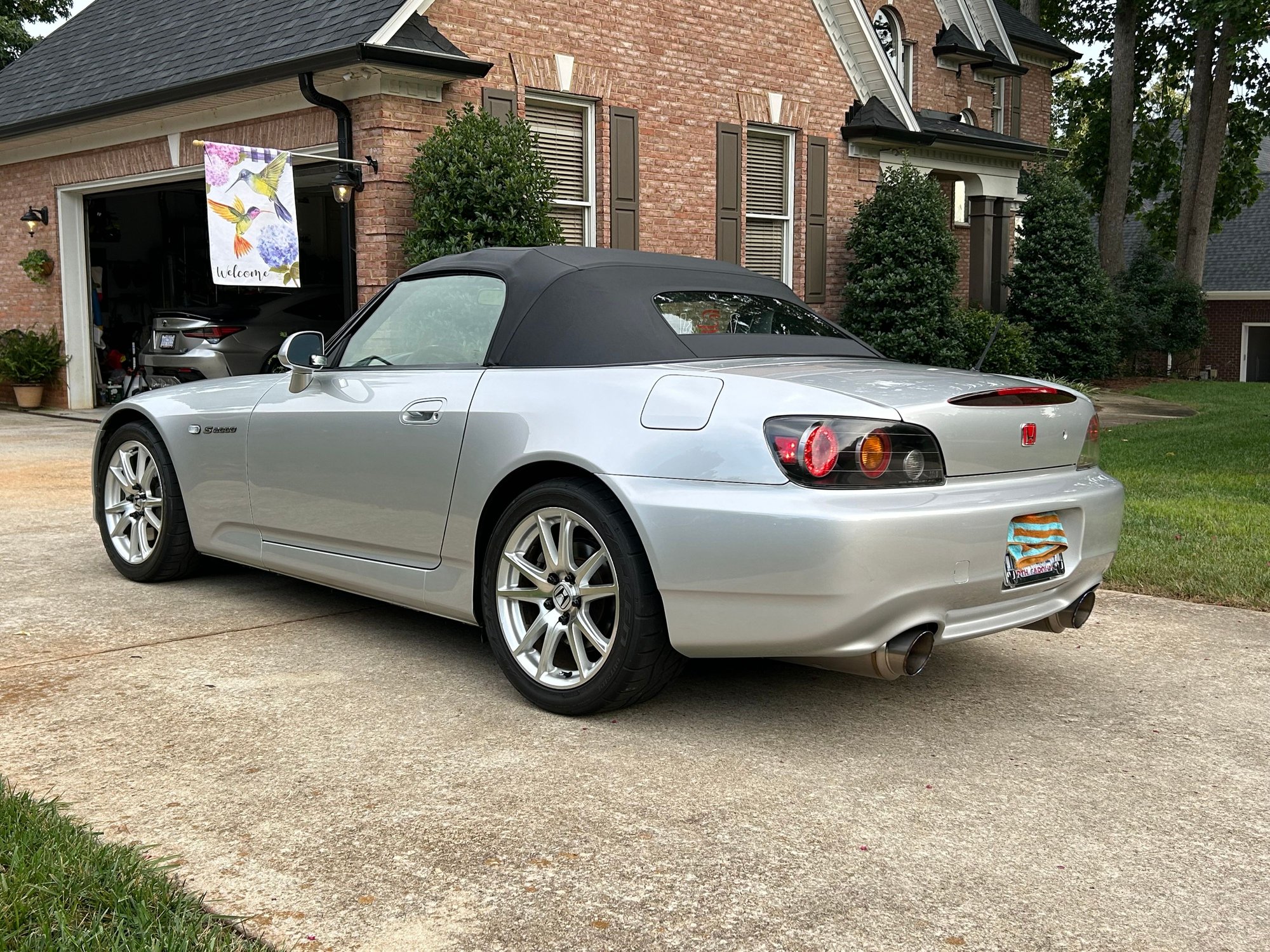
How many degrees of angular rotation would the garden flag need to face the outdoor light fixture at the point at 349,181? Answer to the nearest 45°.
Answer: approximately 90° to its left

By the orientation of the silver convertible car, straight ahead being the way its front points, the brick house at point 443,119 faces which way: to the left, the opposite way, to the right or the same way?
the opposite way

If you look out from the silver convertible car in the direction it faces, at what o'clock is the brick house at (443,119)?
The brick house is roughly at 1 o'clock from the silver convertible car.

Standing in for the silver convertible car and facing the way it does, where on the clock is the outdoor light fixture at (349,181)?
The outdoor light fixture is roughly at 1 o'clock from the silver convertible car.

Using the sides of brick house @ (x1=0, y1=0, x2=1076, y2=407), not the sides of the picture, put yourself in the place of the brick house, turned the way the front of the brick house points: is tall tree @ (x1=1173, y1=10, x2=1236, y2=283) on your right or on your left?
on your left

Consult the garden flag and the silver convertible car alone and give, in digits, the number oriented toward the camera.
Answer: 1

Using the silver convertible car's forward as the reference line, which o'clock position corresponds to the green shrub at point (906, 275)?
The green shrub is roughly at 2 o'clock from the silver convertible car.

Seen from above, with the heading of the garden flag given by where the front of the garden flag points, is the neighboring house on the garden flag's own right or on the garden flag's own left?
on the garden flag's own left

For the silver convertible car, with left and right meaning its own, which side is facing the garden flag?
front

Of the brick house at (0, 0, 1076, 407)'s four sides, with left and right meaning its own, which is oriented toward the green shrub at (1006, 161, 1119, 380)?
left

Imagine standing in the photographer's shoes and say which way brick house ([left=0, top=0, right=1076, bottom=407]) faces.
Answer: facing the viewer and to the right of the viewer

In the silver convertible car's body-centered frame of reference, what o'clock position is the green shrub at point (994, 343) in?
The green shrub is roughly at 2 o'clock from the silver convertible car.

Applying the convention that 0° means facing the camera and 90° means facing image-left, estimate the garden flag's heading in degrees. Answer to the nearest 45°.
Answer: approximately 0°

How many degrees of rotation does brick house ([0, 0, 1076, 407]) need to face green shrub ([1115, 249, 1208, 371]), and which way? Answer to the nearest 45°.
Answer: approximately 90° to its left

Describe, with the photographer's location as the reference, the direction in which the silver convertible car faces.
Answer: facing away from the viewer and to the left of the viewer
